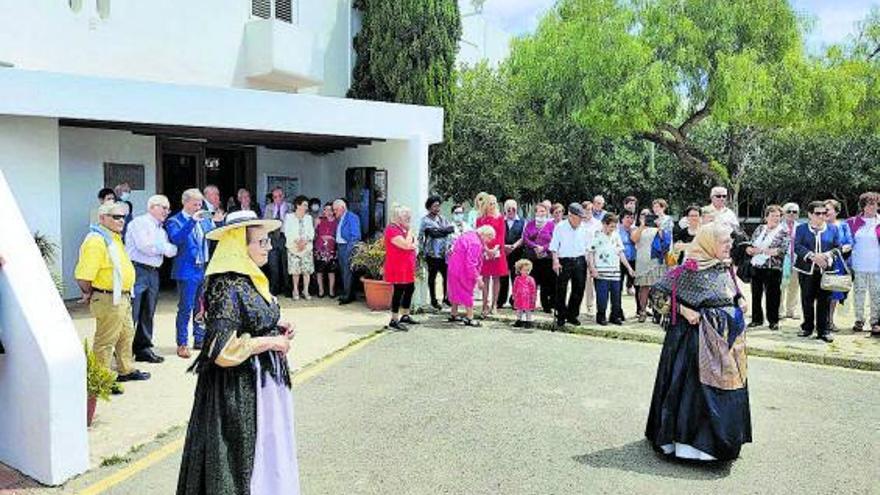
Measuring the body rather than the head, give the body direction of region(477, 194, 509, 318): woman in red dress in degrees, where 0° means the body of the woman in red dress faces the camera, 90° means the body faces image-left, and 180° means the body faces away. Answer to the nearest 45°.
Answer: approximately 0°

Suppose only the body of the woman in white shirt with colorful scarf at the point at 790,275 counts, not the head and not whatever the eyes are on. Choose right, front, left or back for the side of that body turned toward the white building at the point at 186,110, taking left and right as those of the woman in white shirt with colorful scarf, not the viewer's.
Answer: right

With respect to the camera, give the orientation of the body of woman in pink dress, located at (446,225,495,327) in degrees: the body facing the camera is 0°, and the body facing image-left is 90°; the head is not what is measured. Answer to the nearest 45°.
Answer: approximately 270°

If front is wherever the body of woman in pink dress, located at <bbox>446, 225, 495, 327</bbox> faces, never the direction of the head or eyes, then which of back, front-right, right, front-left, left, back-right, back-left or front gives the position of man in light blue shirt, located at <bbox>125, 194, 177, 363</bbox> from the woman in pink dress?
back-right

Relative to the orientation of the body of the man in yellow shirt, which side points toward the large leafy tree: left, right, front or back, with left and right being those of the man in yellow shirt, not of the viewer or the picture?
left

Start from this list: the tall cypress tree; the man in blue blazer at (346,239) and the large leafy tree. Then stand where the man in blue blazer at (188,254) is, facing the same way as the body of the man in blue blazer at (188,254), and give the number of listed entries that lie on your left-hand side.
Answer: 3

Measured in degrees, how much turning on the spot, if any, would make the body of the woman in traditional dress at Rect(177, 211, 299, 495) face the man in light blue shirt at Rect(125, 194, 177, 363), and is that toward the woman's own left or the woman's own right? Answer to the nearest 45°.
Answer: approximately 90° to the woman's own left

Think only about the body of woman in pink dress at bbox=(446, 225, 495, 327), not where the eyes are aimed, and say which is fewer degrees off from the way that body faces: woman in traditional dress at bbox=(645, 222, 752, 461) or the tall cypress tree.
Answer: the woman in traditional dress

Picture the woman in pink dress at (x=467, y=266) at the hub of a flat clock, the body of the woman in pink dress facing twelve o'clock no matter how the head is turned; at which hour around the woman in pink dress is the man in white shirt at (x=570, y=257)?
The man in white shirt is roughly at 12 o'clock from the woman in pink dress.

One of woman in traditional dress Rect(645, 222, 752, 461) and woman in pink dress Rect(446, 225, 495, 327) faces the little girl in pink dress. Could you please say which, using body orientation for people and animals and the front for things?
the woman in pink dress
